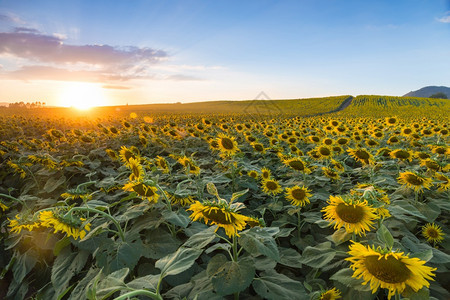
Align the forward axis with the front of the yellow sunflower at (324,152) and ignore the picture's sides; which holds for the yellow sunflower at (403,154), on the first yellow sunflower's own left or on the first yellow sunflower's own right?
on the first yellow sunflower's own left

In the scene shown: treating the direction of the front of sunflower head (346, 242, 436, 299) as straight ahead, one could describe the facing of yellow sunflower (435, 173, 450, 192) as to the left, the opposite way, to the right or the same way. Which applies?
the same way

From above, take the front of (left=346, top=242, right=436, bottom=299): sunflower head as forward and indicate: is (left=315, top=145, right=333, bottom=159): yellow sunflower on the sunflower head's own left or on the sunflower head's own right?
on the sunflower head's own right

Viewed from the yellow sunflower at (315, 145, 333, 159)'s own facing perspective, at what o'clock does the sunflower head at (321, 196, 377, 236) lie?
The sunflower head is roughly at 12 o'clock from the yellow sunflower.

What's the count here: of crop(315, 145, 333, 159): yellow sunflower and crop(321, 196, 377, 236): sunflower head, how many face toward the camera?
2

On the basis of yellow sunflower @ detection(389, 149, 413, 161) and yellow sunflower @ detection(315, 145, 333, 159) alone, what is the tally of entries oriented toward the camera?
2

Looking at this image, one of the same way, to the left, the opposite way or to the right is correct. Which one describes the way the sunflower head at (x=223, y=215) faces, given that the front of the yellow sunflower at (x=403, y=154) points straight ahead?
the same way

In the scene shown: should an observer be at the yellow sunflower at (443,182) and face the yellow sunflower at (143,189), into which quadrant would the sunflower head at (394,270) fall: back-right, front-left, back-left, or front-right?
front-left

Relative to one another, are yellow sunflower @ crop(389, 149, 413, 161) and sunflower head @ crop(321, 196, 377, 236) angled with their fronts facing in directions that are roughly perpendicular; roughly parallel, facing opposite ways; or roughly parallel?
roughly parallel

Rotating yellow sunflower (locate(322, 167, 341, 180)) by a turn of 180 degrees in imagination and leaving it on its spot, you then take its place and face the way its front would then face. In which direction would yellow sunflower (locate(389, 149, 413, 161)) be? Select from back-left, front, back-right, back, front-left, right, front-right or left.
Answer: front

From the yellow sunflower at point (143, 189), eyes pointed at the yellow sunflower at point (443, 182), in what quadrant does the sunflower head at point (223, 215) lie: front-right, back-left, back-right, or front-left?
front-right

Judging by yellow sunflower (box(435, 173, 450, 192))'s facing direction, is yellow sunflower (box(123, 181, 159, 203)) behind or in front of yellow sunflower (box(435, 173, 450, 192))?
in front

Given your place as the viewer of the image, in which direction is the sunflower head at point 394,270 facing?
facing the viewer and to the left of the viewer

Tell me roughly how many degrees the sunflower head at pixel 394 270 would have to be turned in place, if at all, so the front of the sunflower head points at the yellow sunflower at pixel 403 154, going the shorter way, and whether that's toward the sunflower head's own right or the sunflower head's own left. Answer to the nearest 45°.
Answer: approximately 135° to the sunflower head's own right

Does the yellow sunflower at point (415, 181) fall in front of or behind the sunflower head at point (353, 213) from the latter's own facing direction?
behind

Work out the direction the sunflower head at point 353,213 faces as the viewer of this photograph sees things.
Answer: facing the viewer

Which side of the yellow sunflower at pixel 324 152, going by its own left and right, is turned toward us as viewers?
front

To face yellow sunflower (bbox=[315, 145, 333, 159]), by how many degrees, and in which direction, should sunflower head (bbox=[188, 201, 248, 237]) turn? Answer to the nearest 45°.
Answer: approximately 180°

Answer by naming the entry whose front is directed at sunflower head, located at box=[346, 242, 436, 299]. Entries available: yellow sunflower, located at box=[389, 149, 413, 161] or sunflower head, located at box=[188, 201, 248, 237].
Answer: the yellow sunflower
